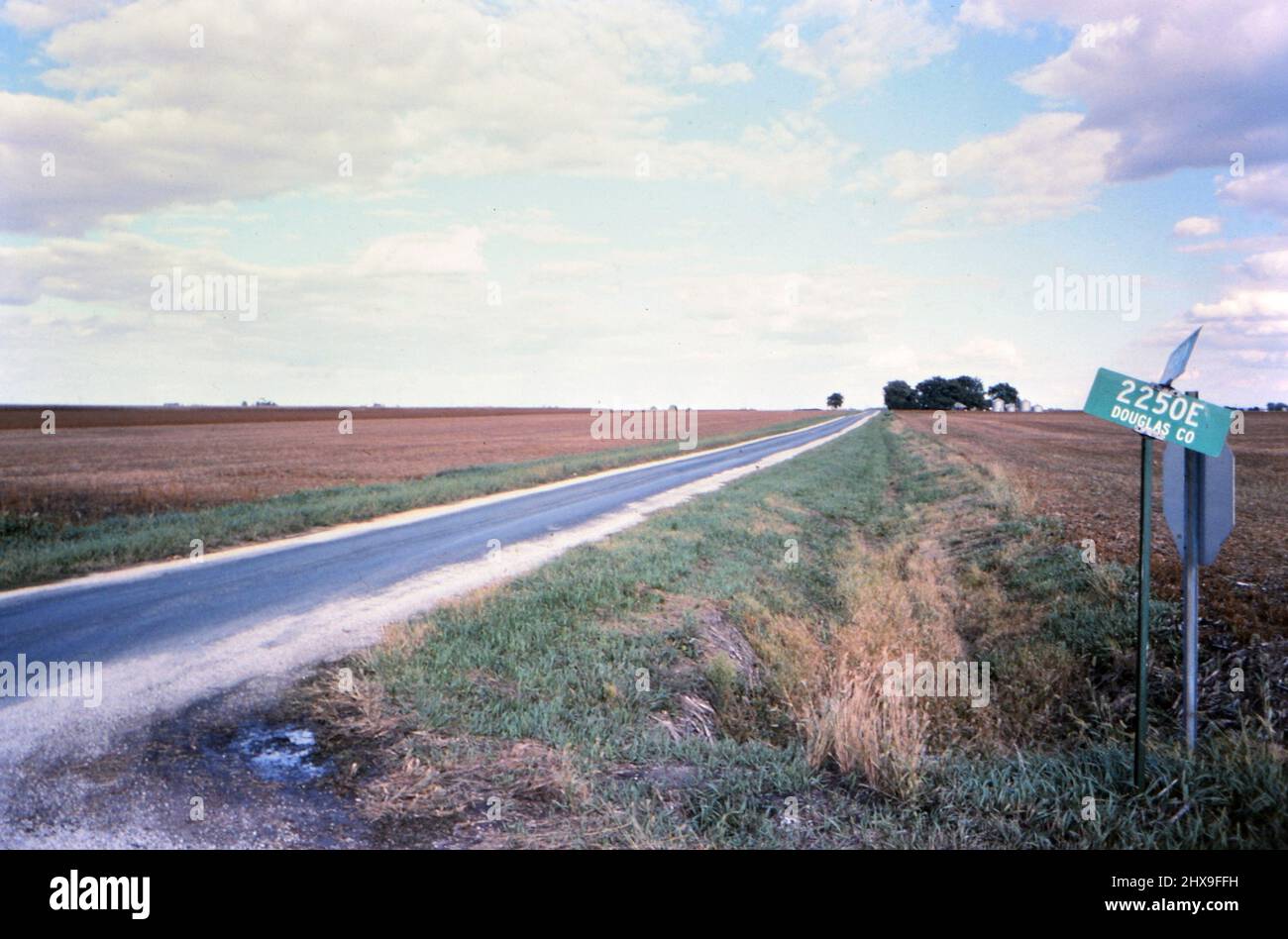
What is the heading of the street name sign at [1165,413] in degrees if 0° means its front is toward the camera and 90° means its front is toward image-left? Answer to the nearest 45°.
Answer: approximately 0°
